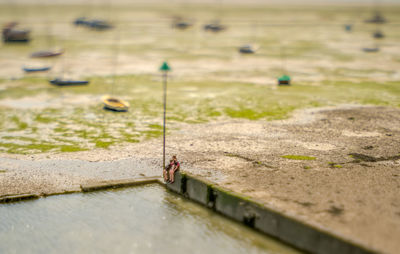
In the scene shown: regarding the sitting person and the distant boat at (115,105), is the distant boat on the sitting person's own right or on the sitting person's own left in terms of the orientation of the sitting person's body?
on the sitting person's own right

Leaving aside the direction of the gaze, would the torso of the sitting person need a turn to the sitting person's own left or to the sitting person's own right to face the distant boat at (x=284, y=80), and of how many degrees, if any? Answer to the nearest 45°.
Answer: approximately 180°

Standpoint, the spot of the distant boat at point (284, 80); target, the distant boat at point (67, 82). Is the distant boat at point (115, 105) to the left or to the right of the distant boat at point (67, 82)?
left
